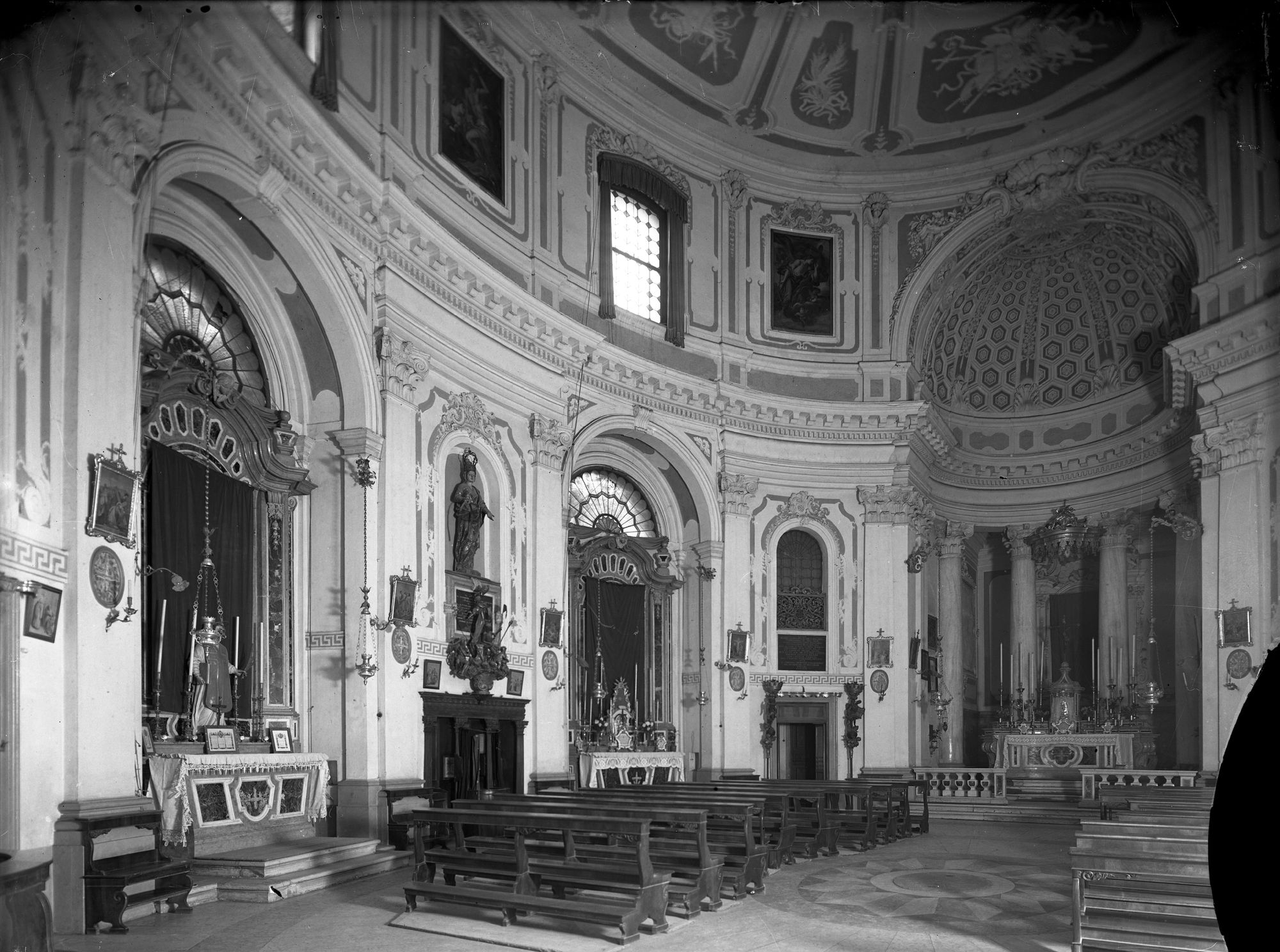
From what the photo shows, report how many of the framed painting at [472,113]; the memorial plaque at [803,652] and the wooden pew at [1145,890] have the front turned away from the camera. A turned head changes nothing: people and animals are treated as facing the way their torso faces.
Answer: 1

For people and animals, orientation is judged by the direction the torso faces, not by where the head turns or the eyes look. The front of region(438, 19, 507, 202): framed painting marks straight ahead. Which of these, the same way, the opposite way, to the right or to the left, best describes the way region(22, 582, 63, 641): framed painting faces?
the same way

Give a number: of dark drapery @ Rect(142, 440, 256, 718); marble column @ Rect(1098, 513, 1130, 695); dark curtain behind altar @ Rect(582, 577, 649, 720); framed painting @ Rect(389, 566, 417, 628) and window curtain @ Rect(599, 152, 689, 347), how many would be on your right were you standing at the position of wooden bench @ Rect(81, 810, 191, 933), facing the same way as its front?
0

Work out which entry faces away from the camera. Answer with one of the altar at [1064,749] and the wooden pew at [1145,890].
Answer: the wooden pew

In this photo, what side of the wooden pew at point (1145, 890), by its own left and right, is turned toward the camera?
back

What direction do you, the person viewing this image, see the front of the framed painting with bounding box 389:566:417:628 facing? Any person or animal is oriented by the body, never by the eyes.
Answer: facing the viewer and to the right of the viewer

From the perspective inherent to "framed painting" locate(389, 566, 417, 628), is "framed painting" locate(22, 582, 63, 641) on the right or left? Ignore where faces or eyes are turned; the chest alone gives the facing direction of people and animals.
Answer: on its right

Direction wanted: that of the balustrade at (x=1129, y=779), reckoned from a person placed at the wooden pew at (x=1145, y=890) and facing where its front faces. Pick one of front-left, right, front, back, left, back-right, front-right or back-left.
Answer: front

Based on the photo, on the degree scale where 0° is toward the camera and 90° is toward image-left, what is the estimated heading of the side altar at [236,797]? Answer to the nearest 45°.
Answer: approximately 315°

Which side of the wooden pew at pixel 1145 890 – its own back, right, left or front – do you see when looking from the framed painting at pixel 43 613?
left

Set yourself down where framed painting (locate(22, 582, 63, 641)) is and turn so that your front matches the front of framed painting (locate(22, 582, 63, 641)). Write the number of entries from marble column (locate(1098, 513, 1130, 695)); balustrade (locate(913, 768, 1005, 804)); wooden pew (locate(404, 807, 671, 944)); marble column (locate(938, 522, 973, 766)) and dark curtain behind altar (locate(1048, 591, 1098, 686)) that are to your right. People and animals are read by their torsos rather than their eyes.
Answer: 0

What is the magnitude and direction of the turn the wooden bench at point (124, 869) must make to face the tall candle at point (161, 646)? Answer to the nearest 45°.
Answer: approximately 135° to its left
